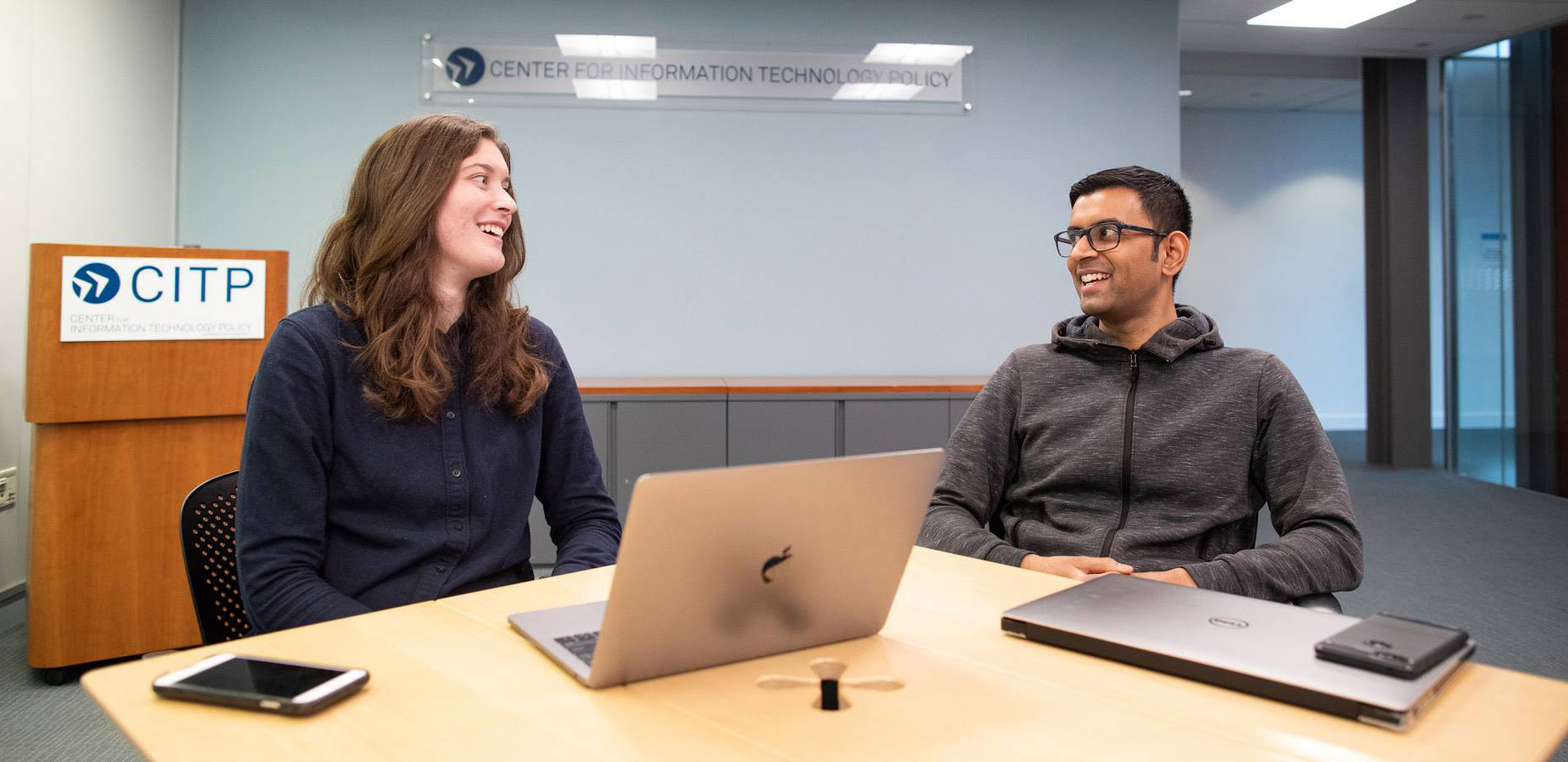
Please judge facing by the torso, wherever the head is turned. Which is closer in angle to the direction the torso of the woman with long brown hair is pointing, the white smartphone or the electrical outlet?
the white smartphone

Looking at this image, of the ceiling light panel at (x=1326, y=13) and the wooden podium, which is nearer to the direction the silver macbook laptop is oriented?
the wooden podium

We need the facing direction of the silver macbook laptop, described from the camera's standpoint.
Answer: facing away from the viewer and to the left of the viewer

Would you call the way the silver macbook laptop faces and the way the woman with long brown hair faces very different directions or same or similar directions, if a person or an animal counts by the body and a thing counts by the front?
very different directions

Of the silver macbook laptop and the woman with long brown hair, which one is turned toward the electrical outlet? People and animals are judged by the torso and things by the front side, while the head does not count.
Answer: the silver macbook laptop

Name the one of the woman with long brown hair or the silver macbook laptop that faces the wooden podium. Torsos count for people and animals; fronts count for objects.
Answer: the silver macbook laptop

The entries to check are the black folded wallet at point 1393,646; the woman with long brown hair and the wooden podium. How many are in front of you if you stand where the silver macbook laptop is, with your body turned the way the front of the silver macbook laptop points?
2

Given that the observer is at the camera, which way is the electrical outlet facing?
facing the viewer and to the right of the viewer

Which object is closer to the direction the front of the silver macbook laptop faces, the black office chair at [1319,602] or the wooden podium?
the wooden podium

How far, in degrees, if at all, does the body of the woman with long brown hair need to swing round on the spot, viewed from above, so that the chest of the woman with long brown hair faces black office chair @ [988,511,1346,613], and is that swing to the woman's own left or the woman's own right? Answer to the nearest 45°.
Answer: approximately 45° to the woman's own left

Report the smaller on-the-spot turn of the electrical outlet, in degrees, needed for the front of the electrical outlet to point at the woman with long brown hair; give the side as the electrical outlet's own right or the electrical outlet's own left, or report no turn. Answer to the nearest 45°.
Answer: approximately 45° to the electrical outlet's own right

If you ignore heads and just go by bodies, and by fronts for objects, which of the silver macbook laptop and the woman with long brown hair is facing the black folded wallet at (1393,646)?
the woman with long brown hair

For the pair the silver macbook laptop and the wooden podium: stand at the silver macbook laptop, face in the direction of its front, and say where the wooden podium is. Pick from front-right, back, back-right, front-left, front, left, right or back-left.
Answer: front

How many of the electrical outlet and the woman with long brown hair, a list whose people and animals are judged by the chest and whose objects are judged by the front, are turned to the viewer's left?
0

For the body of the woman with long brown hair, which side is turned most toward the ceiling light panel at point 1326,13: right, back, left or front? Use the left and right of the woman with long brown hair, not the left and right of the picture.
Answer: left

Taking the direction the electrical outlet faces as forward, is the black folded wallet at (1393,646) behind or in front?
in front

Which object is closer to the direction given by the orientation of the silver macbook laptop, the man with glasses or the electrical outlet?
the electrical outlet
